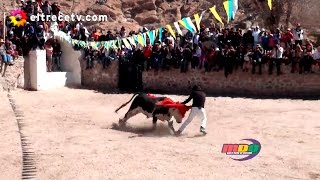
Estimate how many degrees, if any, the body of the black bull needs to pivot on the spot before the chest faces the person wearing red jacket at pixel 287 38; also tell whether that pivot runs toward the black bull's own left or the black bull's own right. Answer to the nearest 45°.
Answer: approximately 45° to the black bull's own left

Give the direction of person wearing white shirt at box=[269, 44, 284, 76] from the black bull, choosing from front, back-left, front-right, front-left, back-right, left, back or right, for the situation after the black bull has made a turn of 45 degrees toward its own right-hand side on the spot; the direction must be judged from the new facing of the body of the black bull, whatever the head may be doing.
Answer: left

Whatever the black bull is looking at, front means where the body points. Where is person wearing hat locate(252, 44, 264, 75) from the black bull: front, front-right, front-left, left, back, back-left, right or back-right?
front-left

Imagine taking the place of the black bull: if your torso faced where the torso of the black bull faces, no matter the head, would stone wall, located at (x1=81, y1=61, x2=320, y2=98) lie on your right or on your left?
on your left

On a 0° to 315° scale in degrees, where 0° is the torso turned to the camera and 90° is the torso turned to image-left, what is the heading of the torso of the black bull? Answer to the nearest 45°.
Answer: approximately 270°

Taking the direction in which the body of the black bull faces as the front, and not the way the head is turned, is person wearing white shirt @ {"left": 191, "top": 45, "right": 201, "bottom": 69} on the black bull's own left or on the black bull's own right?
on the black bull's own left

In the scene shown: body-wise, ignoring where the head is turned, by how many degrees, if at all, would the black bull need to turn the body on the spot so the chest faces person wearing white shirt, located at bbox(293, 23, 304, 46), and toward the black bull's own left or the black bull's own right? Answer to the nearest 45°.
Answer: approximately 45° to the black bull's own left
